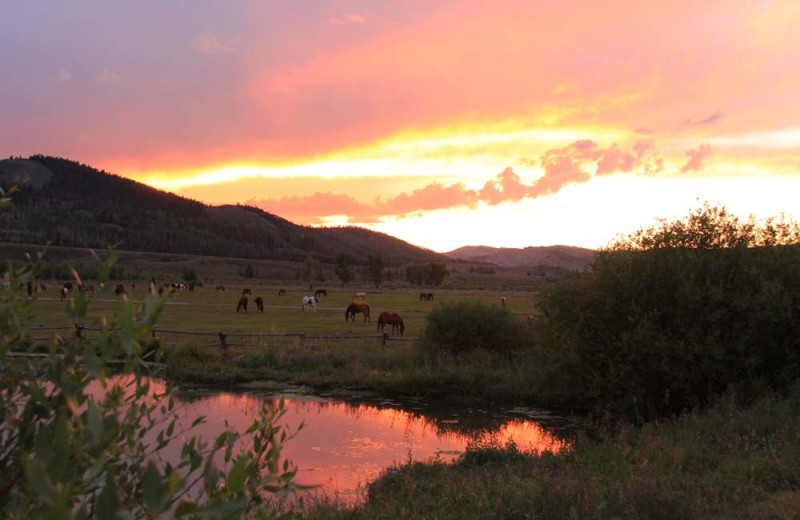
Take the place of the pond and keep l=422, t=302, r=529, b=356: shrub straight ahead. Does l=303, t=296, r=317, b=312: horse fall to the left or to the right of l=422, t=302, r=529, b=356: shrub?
left

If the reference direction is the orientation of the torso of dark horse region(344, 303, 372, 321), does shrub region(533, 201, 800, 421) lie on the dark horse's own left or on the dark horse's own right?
on the dark horse's own left

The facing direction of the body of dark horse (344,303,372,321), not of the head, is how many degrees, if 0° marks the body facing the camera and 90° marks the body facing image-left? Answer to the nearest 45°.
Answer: approximately 90°

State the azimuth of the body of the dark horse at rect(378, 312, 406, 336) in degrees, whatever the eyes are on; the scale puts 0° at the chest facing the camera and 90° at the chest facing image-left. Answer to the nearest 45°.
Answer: approximately 270°

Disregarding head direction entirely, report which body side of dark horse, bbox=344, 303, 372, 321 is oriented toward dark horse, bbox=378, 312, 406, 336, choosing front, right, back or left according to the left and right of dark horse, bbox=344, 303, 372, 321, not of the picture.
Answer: left

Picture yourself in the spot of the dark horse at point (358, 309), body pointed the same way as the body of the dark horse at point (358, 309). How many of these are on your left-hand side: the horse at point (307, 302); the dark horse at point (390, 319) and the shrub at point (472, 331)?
2

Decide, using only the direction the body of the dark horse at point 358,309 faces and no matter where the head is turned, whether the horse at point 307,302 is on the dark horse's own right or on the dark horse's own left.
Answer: on the dark horse's own right

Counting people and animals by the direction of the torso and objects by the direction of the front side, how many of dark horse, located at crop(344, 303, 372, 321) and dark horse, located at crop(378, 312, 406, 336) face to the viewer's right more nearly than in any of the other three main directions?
1

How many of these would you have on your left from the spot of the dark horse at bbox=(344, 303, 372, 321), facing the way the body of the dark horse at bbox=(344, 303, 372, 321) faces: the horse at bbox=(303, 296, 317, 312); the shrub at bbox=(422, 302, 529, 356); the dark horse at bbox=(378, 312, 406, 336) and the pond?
3

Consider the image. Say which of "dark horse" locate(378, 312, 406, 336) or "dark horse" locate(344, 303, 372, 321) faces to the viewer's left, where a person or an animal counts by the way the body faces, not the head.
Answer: "dark horse" locate(344, 303, 372, 321)
